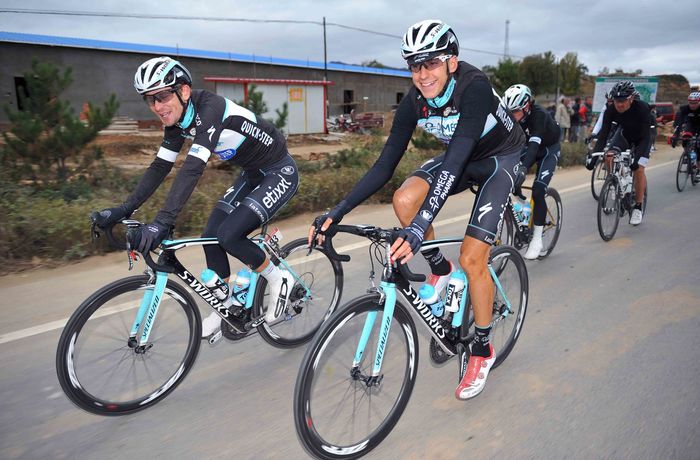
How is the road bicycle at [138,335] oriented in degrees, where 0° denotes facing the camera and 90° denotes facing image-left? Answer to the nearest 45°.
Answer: approximately 45°

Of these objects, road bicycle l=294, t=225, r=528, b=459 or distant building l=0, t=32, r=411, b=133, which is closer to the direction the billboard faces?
the road bicycle

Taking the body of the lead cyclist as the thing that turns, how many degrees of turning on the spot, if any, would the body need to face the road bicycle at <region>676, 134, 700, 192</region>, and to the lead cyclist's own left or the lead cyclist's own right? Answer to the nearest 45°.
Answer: approximately 180°

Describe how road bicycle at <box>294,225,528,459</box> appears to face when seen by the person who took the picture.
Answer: facing the viewer and to the left of the viewer

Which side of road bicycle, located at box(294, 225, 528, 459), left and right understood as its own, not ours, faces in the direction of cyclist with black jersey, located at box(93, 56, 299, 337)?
right

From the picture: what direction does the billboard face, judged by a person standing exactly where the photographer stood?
facing the viewer

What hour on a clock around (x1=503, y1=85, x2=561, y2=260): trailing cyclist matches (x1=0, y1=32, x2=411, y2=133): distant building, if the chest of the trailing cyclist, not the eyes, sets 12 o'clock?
The distant building is roughly at 3 o'clock from the trailing cyclist.

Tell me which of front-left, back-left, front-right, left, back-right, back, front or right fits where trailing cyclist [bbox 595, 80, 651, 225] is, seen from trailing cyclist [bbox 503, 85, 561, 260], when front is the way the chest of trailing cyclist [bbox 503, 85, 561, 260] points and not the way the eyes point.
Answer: back

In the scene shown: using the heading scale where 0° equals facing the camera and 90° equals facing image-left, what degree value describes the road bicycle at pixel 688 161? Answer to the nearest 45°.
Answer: approximately 45°

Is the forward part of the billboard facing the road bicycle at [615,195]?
yes

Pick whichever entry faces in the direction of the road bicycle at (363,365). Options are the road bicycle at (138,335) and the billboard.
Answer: the billboard
